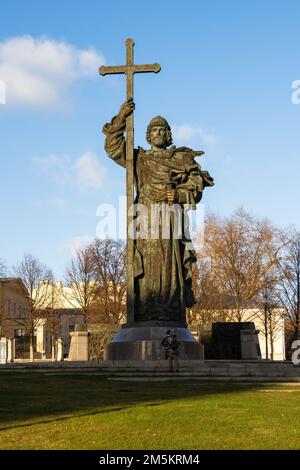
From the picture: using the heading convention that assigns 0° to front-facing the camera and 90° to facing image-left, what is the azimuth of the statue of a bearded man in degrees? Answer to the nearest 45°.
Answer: approximately 0°
